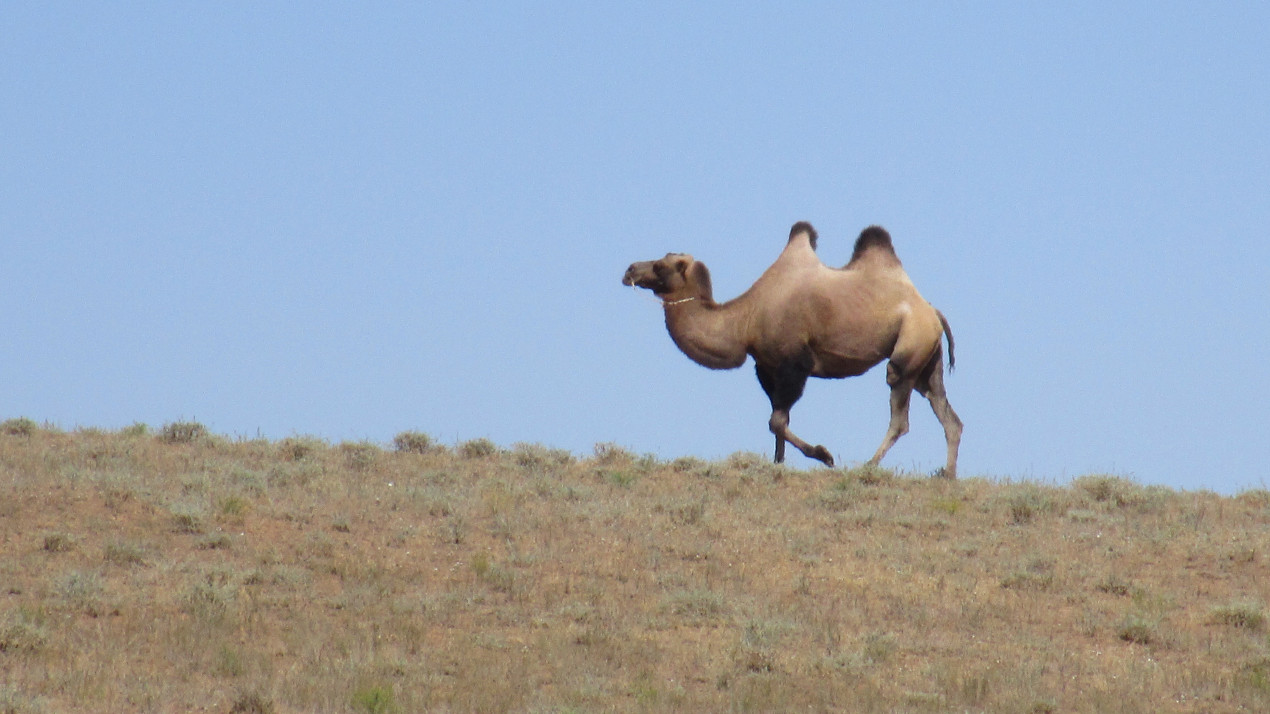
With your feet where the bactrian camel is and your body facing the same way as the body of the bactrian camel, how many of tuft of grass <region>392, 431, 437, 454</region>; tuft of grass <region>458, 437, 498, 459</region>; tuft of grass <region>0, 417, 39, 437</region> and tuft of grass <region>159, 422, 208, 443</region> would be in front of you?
4

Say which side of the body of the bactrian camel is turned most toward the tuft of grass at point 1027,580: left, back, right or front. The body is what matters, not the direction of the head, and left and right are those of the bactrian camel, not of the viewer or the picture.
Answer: left

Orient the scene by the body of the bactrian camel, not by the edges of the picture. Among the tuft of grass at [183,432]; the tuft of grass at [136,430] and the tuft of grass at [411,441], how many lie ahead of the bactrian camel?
3

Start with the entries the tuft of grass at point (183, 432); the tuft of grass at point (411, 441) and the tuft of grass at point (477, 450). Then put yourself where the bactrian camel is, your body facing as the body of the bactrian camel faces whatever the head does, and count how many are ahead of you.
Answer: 3

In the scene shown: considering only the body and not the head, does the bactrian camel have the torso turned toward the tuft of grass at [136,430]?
yes

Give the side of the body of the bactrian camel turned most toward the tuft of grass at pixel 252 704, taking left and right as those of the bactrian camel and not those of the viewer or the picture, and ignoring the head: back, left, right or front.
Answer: left

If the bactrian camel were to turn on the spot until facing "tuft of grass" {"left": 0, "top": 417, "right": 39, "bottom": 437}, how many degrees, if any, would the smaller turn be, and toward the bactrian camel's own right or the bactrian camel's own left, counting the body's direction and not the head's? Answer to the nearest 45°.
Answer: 0° — it already faces it

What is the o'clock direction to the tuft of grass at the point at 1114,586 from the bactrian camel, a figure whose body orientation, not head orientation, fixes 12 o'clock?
The tuft of grass is roughly at 8 o'clock from the bactrian camel.

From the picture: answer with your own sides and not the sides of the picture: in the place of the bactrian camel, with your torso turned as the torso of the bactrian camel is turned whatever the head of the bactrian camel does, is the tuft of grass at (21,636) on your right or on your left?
on your left

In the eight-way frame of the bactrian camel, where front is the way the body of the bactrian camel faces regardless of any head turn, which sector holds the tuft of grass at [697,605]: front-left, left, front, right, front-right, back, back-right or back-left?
left

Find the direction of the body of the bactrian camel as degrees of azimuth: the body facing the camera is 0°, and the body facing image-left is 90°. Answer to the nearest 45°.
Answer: approximately 90°

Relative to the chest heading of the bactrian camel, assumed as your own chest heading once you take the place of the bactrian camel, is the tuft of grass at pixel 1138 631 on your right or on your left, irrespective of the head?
on your left
